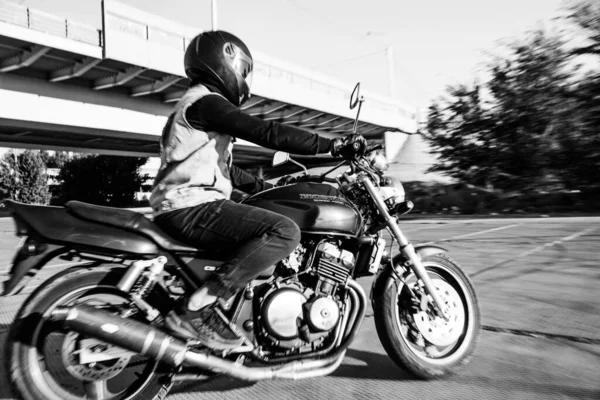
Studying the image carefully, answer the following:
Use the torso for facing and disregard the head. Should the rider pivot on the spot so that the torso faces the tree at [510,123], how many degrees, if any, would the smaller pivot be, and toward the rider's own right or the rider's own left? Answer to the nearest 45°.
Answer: approximately 45° to the rider's own left

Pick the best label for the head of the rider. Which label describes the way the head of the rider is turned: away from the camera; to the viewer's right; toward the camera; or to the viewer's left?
to the viewer's right

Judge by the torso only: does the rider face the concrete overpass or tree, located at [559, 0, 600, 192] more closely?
the tree

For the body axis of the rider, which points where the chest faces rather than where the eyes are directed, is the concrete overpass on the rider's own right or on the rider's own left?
on the rider's own left

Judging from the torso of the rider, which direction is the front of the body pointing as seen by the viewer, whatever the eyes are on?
to the viewer's right

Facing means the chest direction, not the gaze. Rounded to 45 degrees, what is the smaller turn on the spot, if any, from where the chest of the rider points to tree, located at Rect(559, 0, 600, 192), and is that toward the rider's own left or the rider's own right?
approximately 45° to the rider's own left
